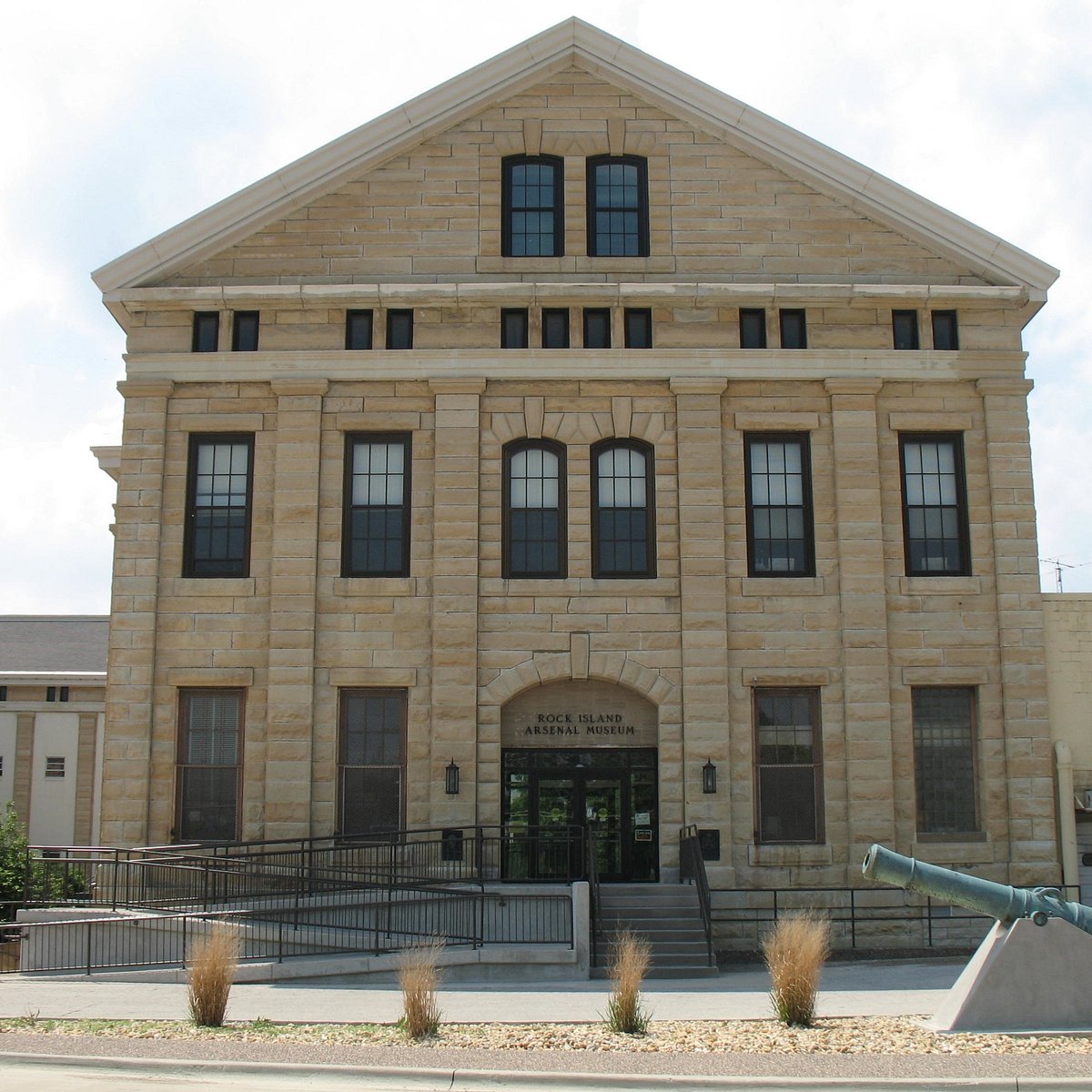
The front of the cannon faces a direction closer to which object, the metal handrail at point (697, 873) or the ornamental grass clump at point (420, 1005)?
the ornamental grass clump

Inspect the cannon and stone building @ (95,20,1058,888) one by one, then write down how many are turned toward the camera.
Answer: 1

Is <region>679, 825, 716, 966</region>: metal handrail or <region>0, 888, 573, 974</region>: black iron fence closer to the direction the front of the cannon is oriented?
the black iron fence

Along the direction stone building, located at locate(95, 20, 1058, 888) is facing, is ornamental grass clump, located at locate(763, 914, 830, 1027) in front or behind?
in front

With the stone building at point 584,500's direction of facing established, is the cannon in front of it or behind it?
in front

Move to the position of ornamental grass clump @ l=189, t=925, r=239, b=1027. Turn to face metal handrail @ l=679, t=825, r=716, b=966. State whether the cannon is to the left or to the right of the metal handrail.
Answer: right

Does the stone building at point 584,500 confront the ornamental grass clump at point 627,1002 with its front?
yes

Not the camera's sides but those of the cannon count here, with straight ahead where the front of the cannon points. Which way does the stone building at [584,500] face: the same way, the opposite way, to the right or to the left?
to the left

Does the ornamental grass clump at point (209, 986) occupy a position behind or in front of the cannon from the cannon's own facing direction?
in front

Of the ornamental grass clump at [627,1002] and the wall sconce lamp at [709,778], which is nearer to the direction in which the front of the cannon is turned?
the ornamental grass clump

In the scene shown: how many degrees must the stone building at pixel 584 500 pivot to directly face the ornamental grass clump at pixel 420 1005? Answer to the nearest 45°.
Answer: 0° — it already faces it

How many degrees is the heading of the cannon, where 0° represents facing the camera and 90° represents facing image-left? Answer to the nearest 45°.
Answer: approximately 90°

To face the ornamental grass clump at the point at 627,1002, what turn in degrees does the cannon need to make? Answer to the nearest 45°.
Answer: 0° — it already faces it
